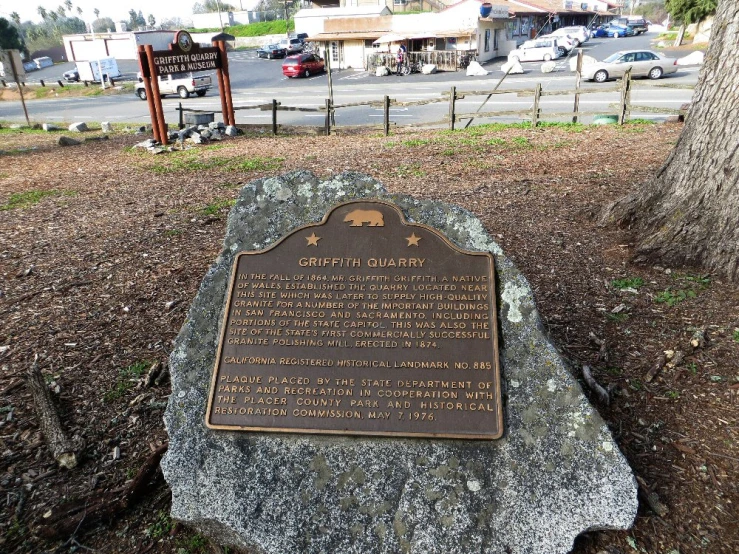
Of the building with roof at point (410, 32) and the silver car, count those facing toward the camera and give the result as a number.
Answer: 1

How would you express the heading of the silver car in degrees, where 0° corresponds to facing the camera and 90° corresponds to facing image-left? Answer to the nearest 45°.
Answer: approximately 90°

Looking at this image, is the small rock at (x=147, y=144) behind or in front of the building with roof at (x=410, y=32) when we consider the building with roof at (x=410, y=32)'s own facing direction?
in front

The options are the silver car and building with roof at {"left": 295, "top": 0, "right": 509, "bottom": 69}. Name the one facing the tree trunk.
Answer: the building with roof

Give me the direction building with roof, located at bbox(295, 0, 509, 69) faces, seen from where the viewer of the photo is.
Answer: facing the viewer

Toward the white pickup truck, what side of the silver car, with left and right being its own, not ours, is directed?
front

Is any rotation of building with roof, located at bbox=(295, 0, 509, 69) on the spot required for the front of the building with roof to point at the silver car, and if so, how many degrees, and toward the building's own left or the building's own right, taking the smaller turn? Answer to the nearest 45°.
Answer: approximately 45° to the building's own left

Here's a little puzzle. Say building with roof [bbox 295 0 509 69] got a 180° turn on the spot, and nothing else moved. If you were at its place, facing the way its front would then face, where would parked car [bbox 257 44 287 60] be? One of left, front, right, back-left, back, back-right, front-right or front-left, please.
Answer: front-left

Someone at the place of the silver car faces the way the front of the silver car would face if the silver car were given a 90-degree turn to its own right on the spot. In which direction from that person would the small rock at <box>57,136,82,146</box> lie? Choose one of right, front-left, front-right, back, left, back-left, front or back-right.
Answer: back-left

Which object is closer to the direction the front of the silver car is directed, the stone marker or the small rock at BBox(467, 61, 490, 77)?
the small rock

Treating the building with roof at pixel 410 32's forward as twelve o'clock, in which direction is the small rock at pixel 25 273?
The small rock is roughly at 12 o'clock from the building with roof.

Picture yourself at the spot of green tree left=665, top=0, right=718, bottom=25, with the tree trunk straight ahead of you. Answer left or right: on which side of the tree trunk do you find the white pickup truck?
right

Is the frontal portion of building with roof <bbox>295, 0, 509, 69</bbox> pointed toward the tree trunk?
yes

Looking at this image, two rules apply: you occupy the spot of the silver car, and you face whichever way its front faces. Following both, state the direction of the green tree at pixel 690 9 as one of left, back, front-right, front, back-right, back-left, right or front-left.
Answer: right

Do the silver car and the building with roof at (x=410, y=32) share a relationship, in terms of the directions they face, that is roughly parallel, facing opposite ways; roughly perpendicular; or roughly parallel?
roughly perpendicular

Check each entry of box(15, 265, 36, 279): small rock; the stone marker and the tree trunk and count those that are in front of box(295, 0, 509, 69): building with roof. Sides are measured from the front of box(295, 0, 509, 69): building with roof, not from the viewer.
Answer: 3

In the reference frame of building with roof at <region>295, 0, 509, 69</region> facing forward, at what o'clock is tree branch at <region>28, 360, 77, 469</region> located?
The tree branch is roughly at 12 o'clock from the building with roof.
